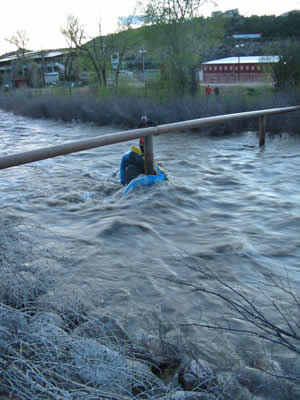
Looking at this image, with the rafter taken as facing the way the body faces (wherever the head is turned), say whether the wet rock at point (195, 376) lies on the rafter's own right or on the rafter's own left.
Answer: on the rafter's own right

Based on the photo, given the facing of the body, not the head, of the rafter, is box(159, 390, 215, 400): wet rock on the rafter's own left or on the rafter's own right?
on the rafter's own right

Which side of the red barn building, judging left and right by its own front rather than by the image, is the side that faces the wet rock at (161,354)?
front

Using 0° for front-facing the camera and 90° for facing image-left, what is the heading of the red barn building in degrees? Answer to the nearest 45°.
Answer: approximately 0°

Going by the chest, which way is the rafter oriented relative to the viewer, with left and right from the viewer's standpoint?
facing to the right of the viewer
